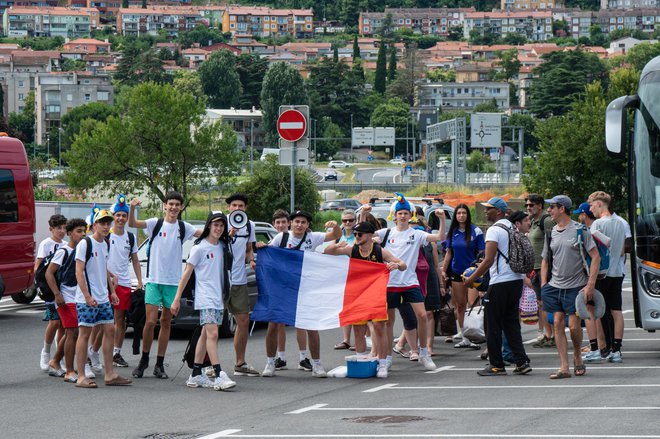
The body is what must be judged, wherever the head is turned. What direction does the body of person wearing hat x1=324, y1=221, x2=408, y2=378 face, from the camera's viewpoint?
toward the camera

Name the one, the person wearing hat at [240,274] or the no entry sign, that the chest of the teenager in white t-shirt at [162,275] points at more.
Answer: the person wearing hat

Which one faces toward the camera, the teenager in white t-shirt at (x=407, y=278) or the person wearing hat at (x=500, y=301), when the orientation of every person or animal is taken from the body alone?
the teenager in white t-shirt

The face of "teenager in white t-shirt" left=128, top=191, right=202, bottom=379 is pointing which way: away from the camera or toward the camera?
toward the camera

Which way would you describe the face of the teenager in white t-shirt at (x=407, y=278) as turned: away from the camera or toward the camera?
toward the camera

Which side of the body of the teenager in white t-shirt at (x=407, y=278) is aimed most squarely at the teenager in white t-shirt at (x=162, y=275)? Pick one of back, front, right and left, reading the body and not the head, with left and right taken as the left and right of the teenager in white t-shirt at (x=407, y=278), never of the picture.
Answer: right

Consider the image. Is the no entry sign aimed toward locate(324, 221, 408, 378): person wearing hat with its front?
yes

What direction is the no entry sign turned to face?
toward the camera

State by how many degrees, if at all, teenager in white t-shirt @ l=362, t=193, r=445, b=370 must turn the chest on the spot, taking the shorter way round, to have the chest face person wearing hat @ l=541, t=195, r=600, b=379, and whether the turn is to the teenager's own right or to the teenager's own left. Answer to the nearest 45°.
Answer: approximately 45° to the teenager's own left

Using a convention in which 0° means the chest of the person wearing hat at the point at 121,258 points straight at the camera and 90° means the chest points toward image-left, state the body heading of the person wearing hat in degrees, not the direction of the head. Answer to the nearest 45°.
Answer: approximately 0°

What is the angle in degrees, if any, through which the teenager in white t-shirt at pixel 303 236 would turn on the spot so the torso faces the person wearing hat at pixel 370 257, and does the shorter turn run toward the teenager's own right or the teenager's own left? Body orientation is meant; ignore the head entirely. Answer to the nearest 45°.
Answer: approximately 45° to the teenager's own left

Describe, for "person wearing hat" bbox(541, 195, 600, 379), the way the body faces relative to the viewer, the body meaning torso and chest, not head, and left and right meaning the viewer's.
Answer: facing the viewer and to the left of the viewer

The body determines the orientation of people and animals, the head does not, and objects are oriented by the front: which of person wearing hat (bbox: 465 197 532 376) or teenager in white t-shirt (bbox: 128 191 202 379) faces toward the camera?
the teenager in white t-shirt

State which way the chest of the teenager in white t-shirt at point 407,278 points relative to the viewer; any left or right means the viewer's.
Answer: facing the viewer

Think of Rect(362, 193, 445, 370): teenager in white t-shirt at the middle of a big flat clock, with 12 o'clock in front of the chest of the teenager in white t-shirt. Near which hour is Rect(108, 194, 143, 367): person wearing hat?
The person wearing hat is roughly at 3 o'clock from the teenager in white t-shirt.

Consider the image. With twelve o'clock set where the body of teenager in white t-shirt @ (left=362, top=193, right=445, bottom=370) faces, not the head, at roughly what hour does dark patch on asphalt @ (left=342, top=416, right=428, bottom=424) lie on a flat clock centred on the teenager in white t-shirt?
The dark patch on asphalt is roughly at 12 o'clock from the teenager in white t-shirt.

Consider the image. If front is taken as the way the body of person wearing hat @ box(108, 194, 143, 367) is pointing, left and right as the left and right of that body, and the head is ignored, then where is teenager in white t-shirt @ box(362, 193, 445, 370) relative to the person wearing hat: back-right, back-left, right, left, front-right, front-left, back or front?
left
